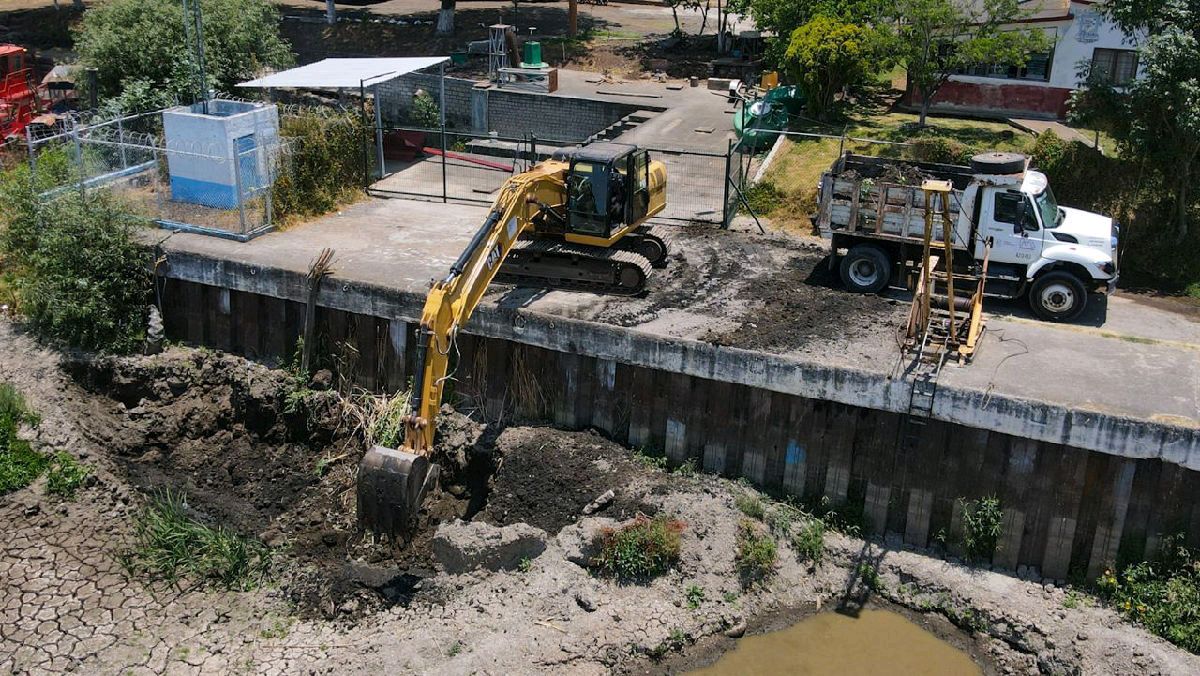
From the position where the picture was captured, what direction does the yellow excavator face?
facing the viewer and to the left of the viewer

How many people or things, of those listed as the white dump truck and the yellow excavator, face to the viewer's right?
1

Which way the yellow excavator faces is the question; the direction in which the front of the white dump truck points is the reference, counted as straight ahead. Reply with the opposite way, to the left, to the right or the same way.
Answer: to the right

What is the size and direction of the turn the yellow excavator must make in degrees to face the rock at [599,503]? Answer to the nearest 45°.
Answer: approximately 45° to its left

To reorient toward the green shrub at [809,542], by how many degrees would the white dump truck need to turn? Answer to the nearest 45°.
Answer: approximately 90° to its right

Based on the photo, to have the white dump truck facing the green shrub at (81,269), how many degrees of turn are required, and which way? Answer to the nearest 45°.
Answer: approximately 180°

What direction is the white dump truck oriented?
to the viewer's right

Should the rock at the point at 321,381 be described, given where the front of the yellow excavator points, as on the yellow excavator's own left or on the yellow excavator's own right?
on the yellow excavator's own right

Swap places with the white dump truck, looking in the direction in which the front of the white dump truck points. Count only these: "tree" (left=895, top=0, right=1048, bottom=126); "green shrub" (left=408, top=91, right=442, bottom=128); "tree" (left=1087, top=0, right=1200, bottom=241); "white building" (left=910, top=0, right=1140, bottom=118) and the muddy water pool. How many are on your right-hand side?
1

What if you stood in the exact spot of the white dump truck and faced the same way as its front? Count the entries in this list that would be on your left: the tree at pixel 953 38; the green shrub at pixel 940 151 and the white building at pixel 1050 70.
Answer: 3

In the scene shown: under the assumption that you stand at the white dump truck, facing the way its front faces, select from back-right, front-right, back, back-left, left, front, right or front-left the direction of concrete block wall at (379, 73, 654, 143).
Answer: back-left

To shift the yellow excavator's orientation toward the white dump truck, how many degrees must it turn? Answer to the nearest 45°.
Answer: approximately 135° to its left

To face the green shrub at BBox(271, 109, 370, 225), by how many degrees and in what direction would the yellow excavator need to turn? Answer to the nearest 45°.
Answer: approximately 90° to its right

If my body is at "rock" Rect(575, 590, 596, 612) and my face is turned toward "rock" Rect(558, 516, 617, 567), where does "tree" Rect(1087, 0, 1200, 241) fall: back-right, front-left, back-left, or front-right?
front-right

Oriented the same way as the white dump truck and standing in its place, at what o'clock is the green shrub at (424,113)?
The green shrub is roughly at 7 o'clock from the white dump truck.

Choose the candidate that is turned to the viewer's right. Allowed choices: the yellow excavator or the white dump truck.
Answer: the white dump truck

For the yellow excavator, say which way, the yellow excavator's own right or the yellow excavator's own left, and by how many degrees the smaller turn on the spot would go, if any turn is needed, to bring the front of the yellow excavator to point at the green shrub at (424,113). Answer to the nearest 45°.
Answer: approximately 135° to the yellow excavator's own right

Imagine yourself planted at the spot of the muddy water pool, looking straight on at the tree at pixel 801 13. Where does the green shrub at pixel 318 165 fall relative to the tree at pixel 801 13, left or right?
left
